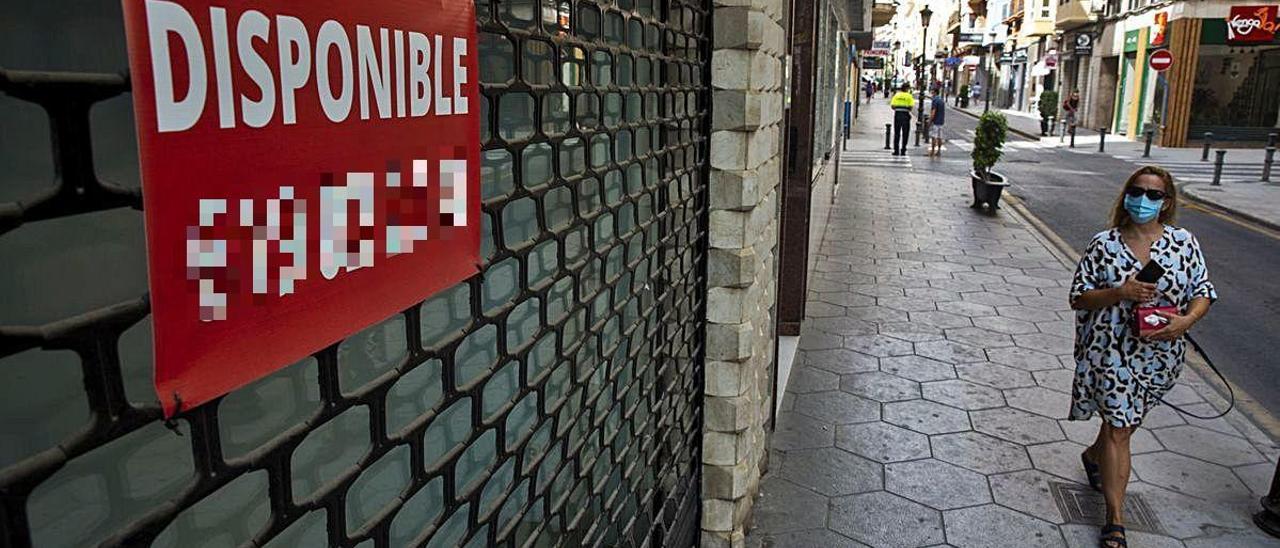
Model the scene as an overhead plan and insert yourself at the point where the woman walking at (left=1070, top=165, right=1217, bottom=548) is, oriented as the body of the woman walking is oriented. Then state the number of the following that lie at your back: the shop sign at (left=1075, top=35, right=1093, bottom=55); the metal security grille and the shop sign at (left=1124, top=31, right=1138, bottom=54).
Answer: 2

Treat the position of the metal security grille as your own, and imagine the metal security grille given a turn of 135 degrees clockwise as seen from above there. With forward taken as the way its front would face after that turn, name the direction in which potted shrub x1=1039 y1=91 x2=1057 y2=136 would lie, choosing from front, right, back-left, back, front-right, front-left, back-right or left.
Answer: back-right

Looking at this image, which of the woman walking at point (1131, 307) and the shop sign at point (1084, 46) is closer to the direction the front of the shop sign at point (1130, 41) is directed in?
the woman walking

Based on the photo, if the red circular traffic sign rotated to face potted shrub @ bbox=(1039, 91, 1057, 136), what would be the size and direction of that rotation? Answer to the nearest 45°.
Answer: approximately 180°

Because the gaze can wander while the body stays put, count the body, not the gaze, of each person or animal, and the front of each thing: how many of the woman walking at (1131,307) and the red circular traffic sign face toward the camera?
2

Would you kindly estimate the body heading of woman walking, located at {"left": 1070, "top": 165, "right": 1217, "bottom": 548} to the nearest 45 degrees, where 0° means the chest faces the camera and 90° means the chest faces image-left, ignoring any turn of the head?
approximately 0°

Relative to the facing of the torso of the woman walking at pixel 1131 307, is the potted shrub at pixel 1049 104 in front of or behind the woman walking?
behind

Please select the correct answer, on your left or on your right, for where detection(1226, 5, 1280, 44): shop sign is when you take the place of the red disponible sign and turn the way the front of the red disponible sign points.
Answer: on your left

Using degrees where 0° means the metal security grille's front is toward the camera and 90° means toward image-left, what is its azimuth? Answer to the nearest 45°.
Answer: approximately 315°

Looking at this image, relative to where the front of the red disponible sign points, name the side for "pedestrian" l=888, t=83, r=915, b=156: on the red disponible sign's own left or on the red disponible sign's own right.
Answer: on the red disponible sign's own left

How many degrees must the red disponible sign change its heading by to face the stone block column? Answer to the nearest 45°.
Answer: approximately 90° to its left

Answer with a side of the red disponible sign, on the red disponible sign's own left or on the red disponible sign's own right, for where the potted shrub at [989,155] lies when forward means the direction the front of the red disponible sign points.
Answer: on the red disponible sign's own left

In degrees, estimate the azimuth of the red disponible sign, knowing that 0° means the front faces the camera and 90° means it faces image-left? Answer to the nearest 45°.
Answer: approximately 315°
